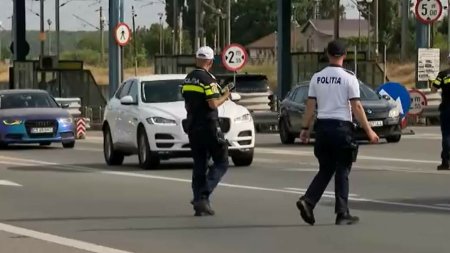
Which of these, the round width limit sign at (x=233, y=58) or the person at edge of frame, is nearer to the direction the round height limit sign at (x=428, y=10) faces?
the person at edge of frame

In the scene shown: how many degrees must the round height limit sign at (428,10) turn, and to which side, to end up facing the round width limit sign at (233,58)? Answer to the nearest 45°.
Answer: approximately 135° to its right

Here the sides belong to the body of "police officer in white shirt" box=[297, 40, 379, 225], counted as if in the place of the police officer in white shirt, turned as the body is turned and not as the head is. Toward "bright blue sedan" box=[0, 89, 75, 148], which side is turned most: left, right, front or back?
left

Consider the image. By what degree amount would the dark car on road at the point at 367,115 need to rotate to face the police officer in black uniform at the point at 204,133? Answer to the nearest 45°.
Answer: approximately 45° to its right

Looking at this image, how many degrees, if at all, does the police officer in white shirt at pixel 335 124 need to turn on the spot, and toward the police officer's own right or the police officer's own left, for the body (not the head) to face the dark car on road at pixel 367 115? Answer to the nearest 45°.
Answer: approximately 45° to the police officer's own left

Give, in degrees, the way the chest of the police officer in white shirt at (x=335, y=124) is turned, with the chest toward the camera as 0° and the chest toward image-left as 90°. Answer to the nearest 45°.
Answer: approximately 225°

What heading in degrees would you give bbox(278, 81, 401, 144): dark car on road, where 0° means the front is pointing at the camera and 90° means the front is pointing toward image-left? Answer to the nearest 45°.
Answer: approximately 315°
